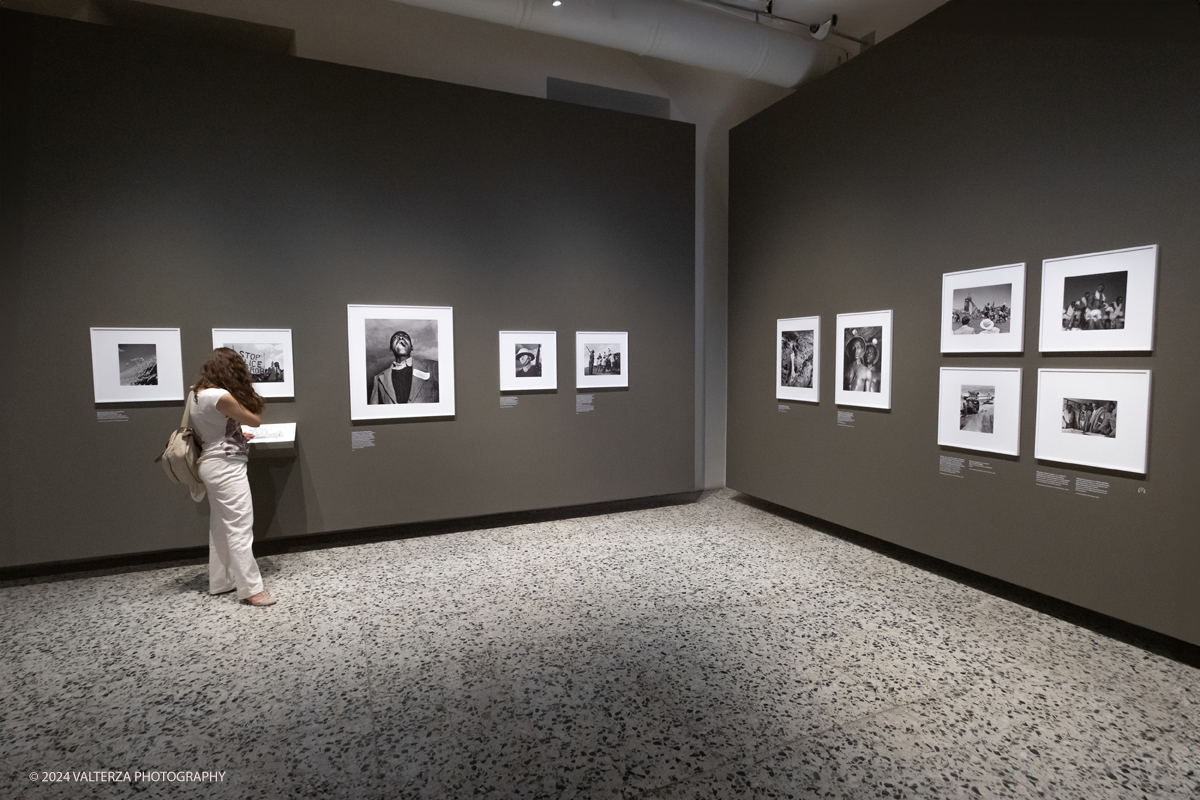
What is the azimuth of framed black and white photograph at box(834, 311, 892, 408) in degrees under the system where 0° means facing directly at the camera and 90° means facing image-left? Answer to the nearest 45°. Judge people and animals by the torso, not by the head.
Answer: approximately 45°

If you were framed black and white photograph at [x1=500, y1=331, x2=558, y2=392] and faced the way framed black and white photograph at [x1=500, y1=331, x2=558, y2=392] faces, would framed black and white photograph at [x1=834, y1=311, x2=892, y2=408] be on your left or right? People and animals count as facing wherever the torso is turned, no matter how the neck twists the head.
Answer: on your left

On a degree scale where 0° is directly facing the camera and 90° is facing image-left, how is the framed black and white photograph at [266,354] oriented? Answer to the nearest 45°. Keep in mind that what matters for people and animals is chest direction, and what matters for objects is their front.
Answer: approximately 0°

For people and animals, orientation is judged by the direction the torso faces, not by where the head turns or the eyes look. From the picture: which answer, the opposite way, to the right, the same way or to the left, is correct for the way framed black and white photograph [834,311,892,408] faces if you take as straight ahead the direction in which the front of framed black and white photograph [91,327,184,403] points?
to the right

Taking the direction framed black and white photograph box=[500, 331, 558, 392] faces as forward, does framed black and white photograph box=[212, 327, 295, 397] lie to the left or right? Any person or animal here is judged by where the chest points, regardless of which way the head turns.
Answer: on its right

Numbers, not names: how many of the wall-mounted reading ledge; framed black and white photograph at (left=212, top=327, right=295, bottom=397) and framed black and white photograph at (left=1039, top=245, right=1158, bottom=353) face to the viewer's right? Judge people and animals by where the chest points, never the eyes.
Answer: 0

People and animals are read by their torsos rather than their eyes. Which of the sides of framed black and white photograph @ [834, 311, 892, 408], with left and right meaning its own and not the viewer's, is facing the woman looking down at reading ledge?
front

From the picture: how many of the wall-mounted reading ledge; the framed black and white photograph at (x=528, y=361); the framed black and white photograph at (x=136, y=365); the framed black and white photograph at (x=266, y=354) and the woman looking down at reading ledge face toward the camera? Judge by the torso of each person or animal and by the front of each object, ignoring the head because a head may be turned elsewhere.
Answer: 4

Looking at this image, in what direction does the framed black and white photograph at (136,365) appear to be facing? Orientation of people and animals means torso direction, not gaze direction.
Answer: toward the camera

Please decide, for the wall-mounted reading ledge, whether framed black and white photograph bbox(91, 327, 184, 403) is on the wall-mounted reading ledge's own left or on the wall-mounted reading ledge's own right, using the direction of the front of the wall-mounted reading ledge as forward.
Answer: on the wall-mounted reading ledge's own right

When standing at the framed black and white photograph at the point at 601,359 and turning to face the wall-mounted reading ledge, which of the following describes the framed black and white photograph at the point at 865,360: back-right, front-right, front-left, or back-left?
back-left

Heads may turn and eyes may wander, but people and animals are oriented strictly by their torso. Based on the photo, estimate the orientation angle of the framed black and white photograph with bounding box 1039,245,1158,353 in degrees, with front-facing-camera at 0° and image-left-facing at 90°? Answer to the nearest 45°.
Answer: approximately 45°

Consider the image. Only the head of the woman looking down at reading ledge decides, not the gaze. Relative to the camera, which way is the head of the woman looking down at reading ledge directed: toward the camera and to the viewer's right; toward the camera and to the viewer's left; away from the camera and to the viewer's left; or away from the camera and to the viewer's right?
away from the camera and to the viewer's right
